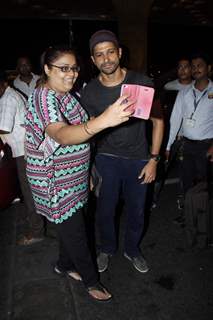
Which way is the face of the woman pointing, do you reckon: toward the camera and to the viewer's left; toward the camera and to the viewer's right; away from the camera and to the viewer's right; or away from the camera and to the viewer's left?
toward the camera and to the viewer's right

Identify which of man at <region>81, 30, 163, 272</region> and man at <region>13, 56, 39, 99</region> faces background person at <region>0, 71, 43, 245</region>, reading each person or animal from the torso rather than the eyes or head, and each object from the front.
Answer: man at <region>13, 56, 39, 99</region>

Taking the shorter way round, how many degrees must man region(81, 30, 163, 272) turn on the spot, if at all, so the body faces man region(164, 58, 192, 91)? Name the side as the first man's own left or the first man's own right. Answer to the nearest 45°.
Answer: approximately 135° to the first man's own left

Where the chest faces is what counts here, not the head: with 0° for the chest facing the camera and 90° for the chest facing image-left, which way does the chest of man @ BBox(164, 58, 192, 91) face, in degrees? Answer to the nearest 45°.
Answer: approximately 0°

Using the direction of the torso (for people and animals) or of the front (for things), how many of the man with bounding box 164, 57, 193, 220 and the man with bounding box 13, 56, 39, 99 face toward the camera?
2
